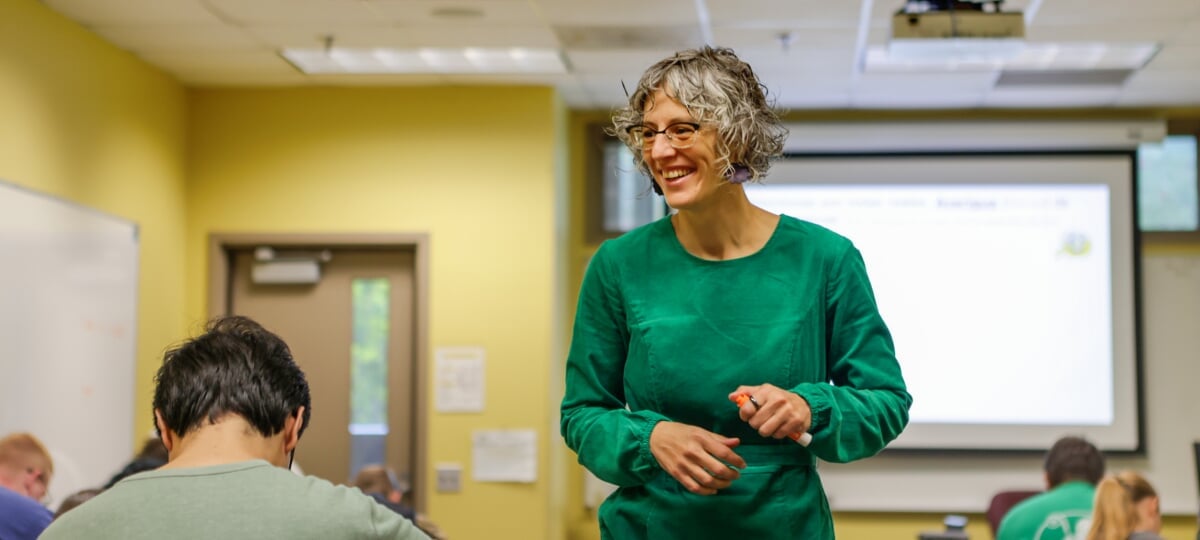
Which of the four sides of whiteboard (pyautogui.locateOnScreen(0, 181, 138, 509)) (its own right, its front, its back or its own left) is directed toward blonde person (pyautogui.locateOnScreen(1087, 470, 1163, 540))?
front

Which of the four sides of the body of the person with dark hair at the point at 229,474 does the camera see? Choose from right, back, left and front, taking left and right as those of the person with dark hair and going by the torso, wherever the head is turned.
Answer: back

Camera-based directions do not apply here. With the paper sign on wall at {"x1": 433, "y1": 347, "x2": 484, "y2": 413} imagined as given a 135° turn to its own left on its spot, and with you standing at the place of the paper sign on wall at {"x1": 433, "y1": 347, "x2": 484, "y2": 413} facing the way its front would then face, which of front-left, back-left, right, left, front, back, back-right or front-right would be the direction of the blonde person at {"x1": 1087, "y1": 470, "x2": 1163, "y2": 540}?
right

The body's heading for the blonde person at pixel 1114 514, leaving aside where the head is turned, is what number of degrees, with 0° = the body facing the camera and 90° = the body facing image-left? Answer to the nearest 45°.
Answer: approximately 180°

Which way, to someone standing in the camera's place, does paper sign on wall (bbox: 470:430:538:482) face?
facing the viewer

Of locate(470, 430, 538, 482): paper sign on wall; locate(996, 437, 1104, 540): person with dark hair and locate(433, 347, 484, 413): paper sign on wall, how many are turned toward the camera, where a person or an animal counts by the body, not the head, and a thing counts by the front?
2

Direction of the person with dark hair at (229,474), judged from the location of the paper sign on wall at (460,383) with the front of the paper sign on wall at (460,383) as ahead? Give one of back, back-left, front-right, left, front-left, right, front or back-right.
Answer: front

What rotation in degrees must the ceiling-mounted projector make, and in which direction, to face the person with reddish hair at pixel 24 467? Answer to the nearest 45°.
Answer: approximately 135° to its left

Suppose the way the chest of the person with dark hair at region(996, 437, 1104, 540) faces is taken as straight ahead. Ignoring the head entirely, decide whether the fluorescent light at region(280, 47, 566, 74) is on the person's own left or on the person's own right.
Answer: on the person's own left

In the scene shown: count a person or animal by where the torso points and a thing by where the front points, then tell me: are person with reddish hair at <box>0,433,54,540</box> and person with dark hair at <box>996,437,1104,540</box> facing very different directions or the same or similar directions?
same or similar directions

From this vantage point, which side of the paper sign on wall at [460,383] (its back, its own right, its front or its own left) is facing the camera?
front

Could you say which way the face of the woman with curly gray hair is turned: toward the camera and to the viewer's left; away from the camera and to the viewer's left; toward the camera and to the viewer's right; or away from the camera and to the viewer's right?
toward the camera and to the viewer's left
